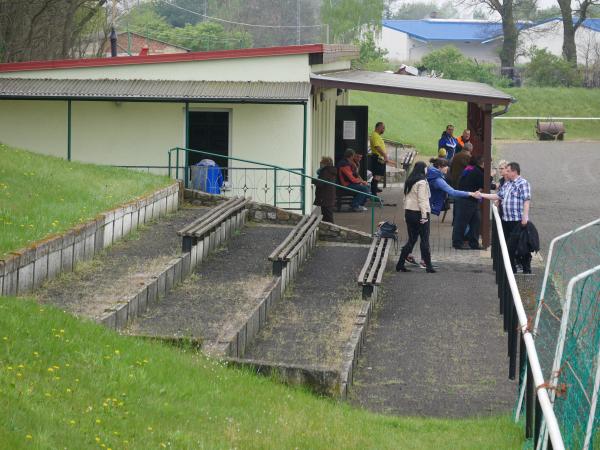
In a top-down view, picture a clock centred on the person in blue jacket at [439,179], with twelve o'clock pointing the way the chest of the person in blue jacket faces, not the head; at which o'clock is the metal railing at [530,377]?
The metal railing is roughly at 3 o'clock from the person in blue jacket.

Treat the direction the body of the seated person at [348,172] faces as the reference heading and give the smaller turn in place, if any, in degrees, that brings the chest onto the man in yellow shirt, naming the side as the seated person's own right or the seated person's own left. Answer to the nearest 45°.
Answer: approximately 90° to the seated person's own left

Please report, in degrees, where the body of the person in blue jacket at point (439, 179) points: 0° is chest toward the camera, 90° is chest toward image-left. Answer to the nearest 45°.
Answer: approximately 270°

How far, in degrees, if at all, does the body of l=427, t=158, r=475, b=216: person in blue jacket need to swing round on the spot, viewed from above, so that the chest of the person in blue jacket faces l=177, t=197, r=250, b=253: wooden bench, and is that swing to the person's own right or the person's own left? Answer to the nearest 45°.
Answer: approximately 135° to the person's own right

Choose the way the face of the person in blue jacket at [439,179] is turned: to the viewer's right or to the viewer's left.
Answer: to the viewer's right
